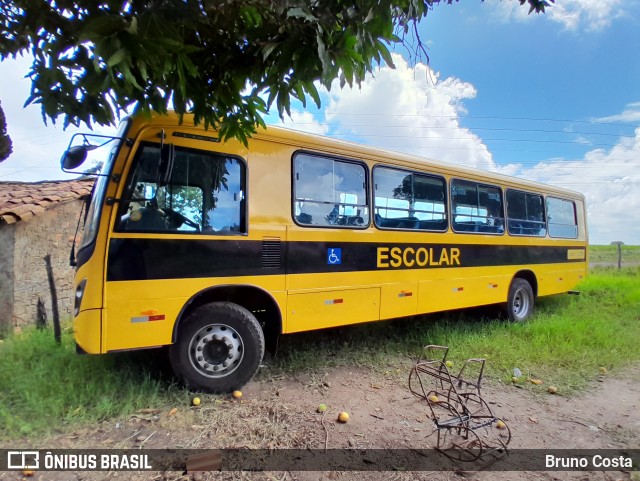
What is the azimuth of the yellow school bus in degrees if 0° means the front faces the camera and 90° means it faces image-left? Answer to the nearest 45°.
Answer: approximately 45°

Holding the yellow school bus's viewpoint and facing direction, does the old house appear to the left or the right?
on its right
